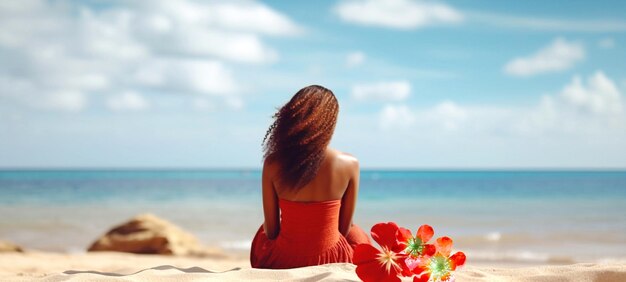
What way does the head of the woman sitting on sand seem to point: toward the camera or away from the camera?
away from the camera

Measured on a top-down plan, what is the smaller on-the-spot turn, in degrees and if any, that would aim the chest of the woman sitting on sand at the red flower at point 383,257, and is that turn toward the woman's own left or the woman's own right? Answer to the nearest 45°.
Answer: approximately 180°

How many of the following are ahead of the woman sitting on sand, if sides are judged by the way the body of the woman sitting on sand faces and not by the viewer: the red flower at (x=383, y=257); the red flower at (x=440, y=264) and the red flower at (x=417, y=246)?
0

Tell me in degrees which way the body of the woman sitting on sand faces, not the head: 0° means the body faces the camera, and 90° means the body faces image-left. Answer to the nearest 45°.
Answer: approximately 180°

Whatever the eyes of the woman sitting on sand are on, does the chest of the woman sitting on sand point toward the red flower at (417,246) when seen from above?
no

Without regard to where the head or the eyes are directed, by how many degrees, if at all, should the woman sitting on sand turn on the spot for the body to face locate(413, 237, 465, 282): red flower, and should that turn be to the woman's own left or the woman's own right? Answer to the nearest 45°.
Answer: approximately 135° to the woman's own right
